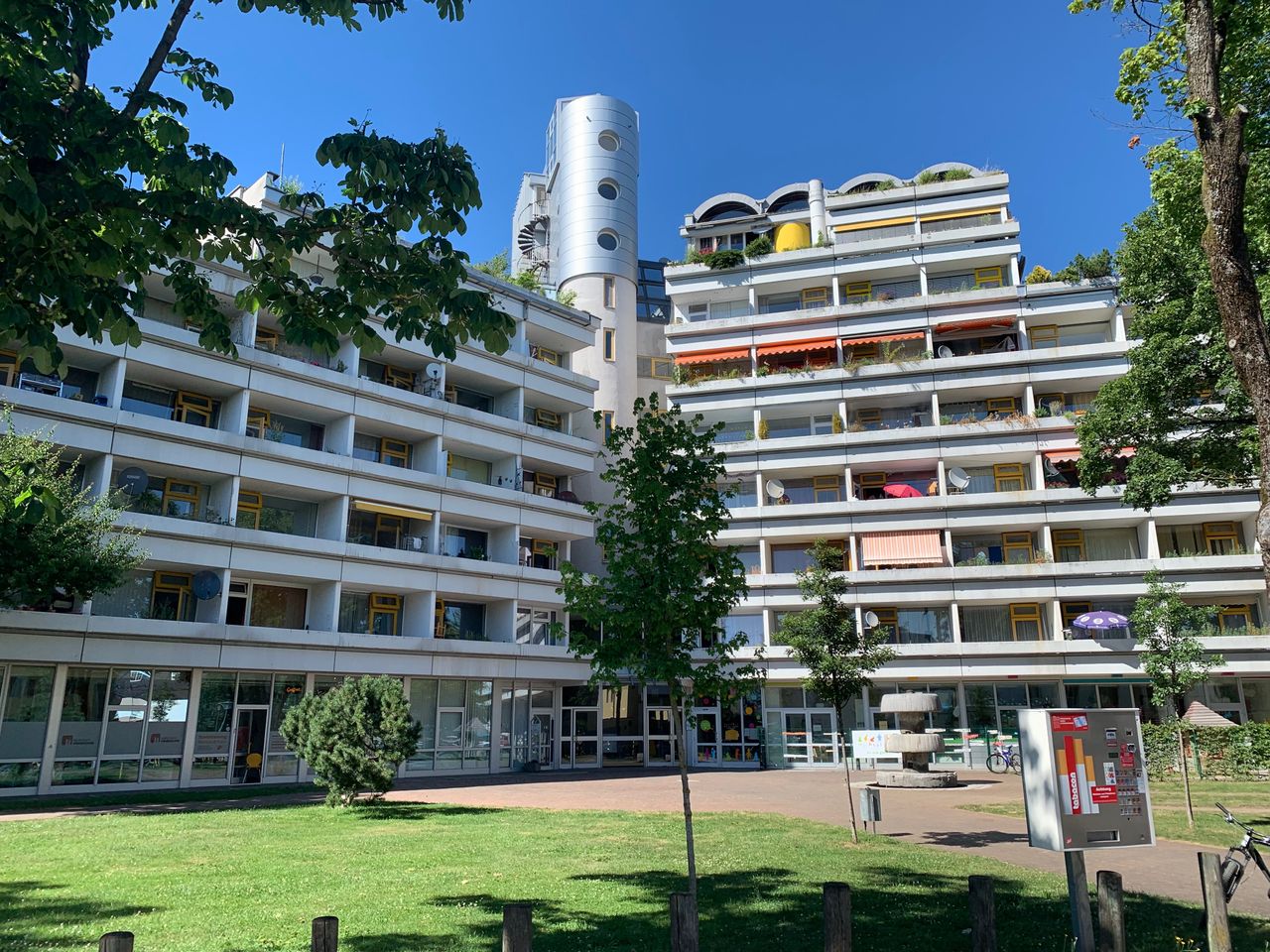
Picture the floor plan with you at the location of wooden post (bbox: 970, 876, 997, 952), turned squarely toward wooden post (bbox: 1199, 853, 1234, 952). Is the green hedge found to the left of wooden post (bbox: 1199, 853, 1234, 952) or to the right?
left

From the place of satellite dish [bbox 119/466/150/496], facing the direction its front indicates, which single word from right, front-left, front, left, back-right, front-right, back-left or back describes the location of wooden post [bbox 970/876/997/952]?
front

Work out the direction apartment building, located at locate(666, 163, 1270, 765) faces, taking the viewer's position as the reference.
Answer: facing the viewer

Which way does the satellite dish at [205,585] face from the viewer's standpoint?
toward the camera

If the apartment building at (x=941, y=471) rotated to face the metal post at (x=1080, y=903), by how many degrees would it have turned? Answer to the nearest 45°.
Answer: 0° — it already faces it

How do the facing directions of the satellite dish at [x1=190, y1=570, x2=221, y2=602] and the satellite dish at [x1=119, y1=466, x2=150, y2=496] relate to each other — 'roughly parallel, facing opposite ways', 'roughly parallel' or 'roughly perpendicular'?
roughly parallel

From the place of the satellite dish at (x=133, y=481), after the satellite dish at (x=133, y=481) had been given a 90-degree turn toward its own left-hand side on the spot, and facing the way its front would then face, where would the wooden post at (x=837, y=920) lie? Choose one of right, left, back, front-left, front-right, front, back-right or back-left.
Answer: right

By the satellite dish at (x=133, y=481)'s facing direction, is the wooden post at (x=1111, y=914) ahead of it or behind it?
ahead

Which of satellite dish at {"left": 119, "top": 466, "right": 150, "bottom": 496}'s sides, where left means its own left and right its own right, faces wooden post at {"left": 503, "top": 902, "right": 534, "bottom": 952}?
front

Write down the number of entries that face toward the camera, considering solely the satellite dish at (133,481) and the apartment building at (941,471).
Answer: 2

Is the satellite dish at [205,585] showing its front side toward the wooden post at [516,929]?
yes

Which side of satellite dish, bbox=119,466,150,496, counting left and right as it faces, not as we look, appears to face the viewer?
front

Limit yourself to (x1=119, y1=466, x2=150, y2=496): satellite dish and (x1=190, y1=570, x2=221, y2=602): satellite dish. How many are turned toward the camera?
2

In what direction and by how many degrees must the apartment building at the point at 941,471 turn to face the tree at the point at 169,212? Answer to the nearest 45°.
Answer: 0° — it already faces it

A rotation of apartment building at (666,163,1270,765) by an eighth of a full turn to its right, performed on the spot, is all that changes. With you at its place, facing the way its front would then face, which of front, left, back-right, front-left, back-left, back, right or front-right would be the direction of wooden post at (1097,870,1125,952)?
front-left

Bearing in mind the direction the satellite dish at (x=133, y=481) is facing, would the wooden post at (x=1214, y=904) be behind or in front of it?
in front

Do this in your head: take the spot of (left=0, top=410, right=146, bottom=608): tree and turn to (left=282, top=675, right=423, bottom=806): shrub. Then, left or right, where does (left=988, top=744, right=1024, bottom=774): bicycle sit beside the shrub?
left

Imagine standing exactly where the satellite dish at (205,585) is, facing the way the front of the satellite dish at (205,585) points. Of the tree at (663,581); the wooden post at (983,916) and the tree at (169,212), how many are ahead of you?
3
